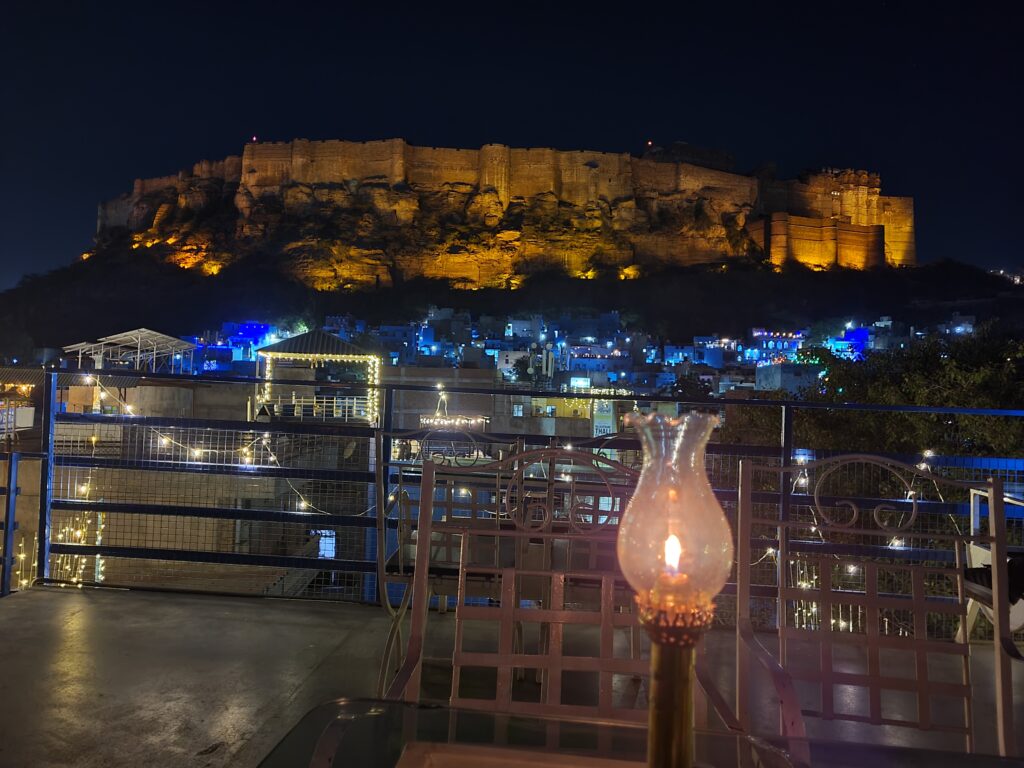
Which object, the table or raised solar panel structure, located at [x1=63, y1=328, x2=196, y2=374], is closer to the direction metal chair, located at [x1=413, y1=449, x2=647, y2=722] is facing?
the table

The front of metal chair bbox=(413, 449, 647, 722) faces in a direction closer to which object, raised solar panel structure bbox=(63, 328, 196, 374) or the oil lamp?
the oil lamp

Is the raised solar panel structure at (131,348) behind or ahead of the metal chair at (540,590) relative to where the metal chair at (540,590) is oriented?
behind

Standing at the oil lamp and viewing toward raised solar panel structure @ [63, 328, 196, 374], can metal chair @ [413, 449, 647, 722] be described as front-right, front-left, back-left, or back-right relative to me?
front-right

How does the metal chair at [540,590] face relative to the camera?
toward the camera

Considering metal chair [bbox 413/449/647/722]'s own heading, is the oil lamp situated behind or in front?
in front

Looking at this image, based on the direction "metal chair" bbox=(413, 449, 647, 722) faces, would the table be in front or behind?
in front
